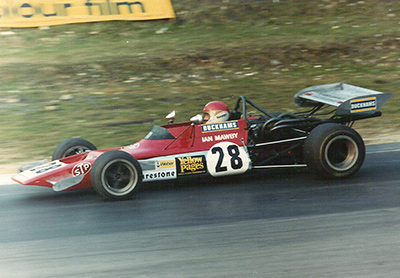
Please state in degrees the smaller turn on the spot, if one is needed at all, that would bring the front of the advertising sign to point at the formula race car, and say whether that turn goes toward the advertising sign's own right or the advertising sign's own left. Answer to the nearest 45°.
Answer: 0° — it already faces it

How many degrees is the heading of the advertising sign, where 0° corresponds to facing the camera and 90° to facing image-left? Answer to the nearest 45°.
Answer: approximately 0°
